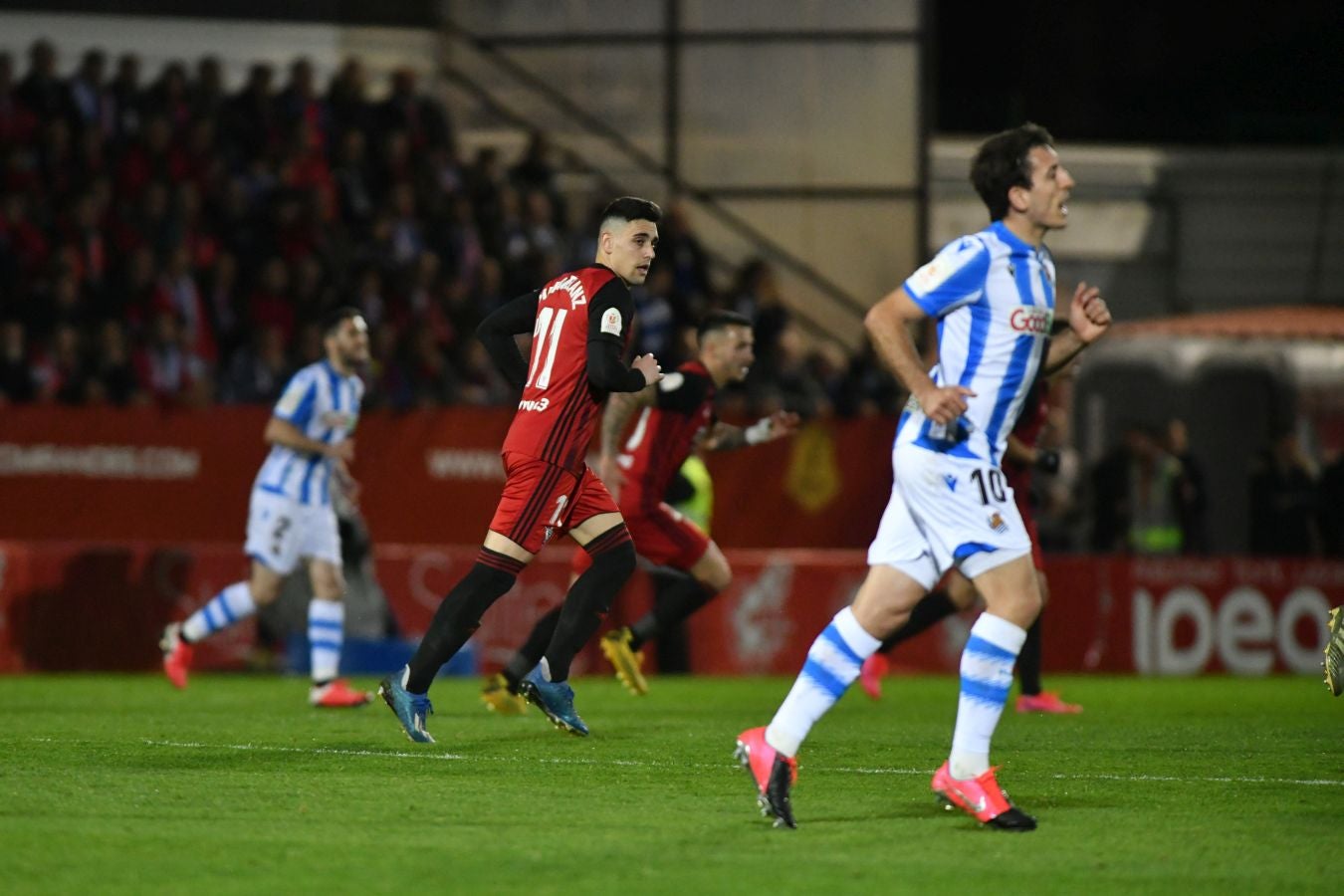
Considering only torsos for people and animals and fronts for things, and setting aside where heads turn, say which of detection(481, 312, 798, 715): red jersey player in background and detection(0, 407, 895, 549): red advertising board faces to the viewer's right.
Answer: the red jersey player in background

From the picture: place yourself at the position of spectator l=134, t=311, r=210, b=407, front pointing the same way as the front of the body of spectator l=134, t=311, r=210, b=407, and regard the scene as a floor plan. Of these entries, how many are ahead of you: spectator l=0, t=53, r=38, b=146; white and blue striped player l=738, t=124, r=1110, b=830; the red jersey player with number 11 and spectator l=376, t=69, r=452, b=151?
2

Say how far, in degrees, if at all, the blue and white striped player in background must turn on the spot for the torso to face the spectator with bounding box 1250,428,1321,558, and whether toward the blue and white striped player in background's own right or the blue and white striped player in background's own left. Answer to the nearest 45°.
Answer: approximately 90° to the blue and white striped player in background's own left

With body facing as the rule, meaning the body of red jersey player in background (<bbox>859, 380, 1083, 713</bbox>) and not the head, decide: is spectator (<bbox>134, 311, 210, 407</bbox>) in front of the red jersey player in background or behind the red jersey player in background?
behind

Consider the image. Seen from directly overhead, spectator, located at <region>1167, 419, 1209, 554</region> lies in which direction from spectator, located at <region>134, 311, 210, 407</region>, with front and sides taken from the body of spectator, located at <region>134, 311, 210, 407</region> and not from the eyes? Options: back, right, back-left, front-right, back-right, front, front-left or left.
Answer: left

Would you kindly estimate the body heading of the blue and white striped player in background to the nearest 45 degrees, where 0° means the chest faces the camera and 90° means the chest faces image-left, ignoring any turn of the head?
approximately 315°

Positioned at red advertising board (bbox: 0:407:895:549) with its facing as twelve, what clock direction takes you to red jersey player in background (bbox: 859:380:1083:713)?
The red jersey player in background is roughly at 11 o'clock from the red advertising board.

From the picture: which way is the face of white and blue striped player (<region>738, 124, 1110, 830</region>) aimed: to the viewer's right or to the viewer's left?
to the viewer's right

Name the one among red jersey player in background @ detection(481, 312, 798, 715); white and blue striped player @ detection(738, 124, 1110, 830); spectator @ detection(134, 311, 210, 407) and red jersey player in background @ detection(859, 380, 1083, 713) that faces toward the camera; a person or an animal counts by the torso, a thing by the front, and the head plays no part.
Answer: the spectator

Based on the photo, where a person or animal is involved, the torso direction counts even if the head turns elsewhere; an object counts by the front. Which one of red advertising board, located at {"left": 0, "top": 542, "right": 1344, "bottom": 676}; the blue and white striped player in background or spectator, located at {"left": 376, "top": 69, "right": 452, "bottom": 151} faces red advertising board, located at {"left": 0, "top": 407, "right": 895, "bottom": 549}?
the spectator

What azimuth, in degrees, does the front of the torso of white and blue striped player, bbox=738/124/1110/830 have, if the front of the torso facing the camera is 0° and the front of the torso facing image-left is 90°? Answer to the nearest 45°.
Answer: approximately 270°

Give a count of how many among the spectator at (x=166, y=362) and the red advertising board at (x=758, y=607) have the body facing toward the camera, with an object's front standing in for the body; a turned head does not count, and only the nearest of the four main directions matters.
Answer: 2

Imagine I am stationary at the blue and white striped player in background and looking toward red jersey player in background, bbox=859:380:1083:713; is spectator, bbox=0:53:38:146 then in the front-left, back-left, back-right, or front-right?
back-left
